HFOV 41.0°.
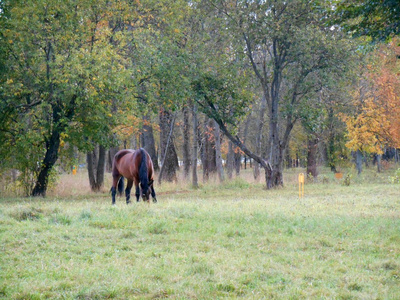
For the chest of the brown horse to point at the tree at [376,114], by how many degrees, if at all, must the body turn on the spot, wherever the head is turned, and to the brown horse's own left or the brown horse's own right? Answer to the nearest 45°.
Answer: approximately 90° to the brown horse's own left

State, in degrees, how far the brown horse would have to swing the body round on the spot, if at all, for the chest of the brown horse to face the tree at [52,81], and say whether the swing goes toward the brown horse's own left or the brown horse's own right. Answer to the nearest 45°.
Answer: approximately 180°

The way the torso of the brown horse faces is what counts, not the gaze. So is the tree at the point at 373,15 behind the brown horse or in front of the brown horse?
in front

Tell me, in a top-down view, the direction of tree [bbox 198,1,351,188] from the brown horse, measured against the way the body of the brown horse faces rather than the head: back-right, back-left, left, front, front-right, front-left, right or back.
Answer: left
